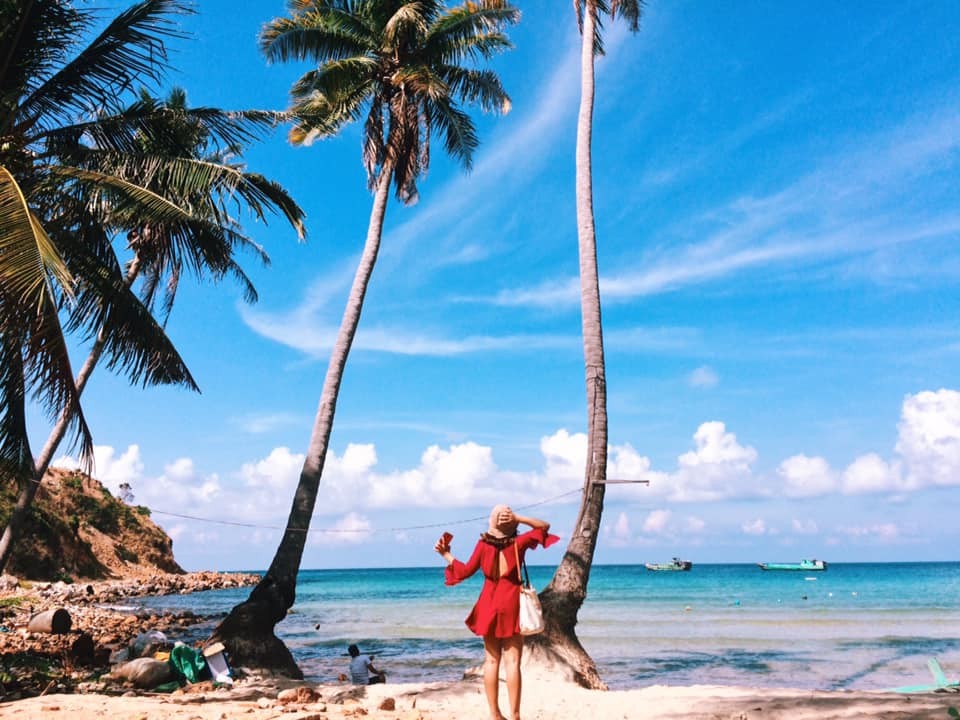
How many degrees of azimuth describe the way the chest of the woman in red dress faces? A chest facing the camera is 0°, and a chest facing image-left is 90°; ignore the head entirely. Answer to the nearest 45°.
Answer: approximately 180°

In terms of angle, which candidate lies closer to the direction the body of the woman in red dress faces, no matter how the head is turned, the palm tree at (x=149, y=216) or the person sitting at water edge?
the person sitting at water edge

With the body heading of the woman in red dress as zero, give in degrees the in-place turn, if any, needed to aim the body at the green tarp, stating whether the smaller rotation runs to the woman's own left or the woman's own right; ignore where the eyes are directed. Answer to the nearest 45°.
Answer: approximately 45° to the woman's own left

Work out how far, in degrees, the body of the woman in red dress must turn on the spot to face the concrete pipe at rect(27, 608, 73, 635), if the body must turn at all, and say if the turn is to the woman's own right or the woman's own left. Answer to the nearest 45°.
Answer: approximately 45° to the woman's own left

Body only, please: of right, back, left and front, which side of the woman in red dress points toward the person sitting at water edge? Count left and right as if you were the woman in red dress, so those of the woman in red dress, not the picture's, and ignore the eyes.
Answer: front

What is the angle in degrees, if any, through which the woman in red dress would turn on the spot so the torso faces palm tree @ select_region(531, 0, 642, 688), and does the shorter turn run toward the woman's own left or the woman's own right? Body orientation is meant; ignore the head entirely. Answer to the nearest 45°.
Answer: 0° — they already face it
